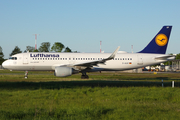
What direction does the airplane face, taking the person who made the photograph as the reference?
facing to the left of the viewer
